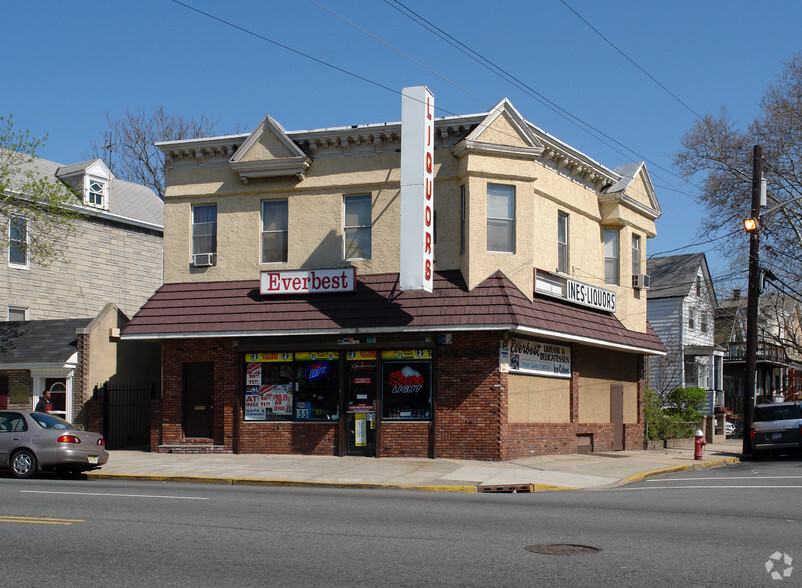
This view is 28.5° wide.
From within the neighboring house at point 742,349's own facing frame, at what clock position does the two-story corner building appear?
The two-story corner building is roughly at 2 o'clock from the neighboring house.

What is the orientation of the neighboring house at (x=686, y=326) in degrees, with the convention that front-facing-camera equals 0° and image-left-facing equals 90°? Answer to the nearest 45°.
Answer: approximately 315°

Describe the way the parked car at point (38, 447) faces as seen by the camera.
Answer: facing away from the viewer and to the left of the viewer

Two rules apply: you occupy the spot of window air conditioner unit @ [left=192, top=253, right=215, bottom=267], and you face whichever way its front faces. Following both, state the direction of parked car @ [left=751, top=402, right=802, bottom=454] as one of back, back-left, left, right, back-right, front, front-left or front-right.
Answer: left

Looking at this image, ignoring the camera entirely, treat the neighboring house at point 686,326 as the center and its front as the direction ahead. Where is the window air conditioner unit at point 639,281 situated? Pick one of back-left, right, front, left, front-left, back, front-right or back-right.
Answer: front-right

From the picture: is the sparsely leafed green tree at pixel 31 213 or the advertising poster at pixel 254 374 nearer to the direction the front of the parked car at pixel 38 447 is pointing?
the sparsely leafed green tree

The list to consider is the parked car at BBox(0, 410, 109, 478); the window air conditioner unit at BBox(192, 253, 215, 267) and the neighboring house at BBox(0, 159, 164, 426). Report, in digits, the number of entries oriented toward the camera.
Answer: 2
